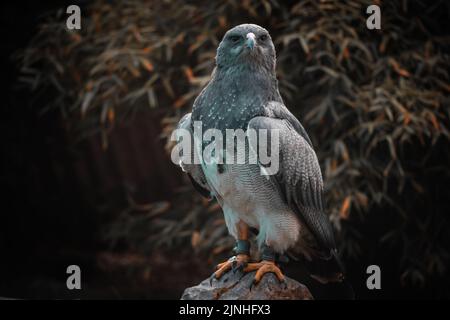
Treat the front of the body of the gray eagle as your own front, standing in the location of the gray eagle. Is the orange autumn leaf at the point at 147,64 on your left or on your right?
on your right

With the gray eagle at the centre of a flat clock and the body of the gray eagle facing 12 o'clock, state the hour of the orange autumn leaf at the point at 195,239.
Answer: The orange autumn leaf is roughly at 4 o'clock from the gray eagle.

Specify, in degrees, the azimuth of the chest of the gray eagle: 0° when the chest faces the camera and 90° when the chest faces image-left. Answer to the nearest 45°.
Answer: approximately 45°

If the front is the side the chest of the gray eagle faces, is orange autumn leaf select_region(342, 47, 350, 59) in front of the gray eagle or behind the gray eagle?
behind

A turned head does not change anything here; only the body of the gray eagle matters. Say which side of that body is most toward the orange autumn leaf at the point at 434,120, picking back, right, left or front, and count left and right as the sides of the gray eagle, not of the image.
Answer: back

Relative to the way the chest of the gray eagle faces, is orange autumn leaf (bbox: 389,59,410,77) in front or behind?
behind

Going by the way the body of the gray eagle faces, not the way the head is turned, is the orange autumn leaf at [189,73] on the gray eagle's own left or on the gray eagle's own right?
on the gray eagle's own right

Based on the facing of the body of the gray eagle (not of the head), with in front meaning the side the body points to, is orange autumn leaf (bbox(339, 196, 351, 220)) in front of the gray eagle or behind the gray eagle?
behind
